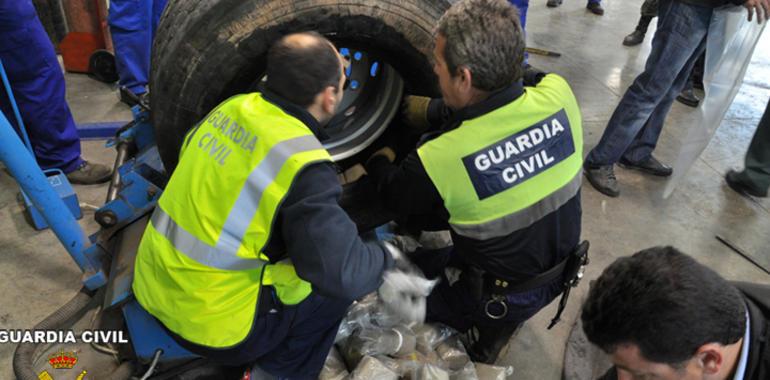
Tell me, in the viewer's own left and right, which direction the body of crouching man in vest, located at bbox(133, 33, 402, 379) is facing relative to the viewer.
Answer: facing away from the viewer and to the right of the viewer

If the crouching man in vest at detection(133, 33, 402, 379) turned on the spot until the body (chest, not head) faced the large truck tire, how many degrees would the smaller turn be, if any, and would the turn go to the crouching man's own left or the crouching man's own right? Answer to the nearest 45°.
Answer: approximately 45° to the crouching man's own left

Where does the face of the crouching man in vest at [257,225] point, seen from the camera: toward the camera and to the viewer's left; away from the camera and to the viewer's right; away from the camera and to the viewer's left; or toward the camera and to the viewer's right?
away from the camera and to the viewer's right

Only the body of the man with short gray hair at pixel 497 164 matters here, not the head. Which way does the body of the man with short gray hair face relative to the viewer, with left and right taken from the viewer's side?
facing away from the viewer and to the left of the viewer

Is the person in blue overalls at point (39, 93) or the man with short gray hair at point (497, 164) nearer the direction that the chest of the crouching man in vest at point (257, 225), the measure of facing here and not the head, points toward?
the man with short gray hair

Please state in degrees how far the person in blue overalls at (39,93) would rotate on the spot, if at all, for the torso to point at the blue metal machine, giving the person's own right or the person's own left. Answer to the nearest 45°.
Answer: approximately 90° to the person's own right

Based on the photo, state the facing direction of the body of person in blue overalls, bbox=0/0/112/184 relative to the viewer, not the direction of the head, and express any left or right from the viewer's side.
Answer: facing to the right of the viewer

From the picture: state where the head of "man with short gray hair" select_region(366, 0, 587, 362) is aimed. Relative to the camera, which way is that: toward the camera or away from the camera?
away from the camera

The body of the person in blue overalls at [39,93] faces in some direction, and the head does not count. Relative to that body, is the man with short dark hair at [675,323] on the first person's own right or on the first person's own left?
on the first person's own right

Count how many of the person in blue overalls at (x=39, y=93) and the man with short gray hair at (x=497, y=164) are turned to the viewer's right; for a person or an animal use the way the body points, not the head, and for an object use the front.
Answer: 1
